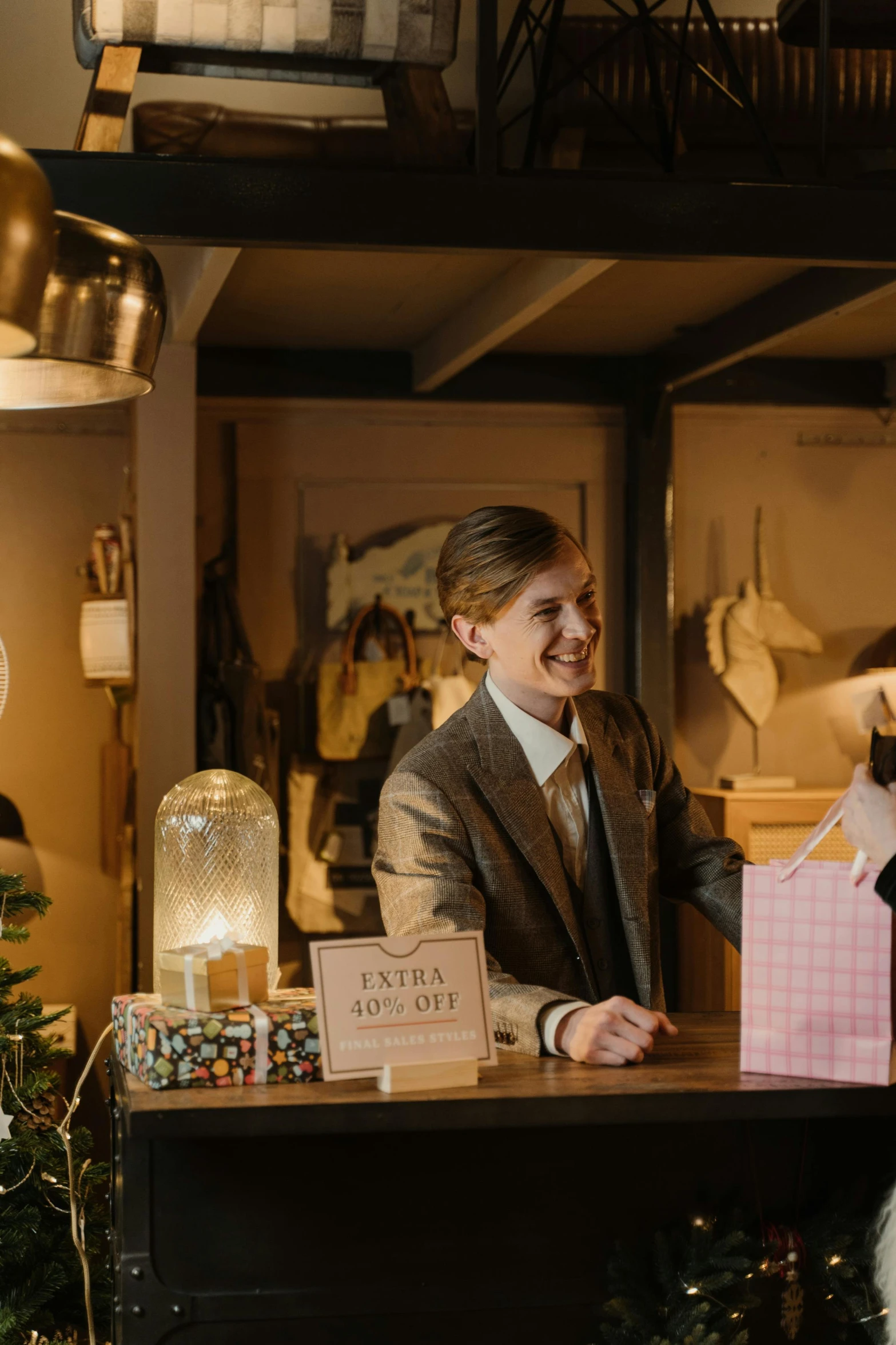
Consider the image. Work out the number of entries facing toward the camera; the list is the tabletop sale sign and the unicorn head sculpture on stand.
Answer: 1

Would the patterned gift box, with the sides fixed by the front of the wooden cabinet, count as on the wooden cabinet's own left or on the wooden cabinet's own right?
on the wooden cabinet's own right

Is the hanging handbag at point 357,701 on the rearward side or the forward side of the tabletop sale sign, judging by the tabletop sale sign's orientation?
on the rearward side

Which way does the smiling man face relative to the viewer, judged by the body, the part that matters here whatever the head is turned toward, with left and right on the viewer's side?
facing the viewer and to the right of the viewer

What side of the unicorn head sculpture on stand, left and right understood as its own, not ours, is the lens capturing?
right

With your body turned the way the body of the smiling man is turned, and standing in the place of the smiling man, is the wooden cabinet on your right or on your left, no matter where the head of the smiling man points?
on your left

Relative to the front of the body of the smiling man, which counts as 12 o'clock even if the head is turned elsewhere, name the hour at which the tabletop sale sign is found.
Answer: The tabletop sale sign is roughly at 2 o'clock from the smiling man.

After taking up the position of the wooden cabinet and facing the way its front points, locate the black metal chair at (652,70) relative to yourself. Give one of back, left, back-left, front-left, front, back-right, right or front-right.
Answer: front-right

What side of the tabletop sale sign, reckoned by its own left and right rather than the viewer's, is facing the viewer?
front

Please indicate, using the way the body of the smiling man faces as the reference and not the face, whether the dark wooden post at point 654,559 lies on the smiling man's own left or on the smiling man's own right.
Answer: on the smiling man's own left

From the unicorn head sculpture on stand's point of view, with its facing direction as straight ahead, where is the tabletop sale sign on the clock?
The tabletop sale sign is roughly at 3 o'clock from the unicorn head sculpture on stand.

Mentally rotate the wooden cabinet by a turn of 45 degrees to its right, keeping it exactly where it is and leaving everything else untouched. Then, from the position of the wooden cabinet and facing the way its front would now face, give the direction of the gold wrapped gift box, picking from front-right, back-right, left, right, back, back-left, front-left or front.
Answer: front
